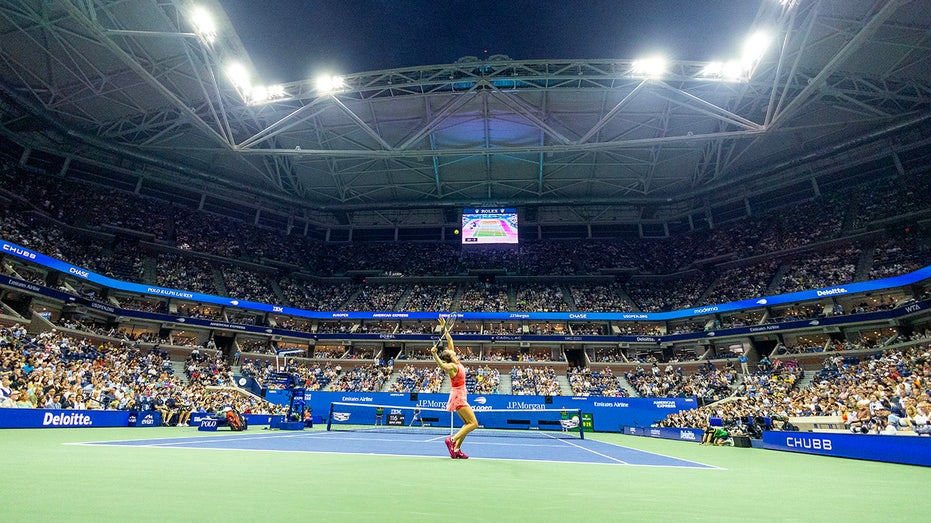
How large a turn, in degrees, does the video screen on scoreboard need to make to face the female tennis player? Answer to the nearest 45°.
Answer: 0° — it already faces them

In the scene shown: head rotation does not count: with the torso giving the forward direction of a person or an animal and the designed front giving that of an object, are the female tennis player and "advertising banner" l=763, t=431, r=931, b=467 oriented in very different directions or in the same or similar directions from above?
very different directions

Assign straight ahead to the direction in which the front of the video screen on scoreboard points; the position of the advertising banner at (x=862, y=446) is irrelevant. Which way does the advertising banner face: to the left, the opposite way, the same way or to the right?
to the right
